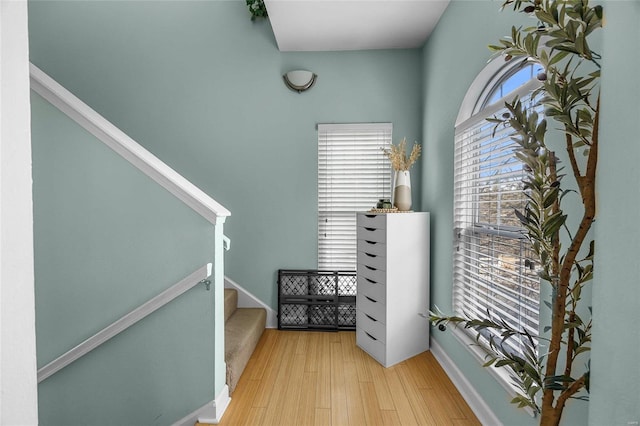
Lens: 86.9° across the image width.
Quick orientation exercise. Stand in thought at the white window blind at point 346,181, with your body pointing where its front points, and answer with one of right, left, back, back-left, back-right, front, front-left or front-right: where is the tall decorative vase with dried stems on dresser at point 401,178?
front-left

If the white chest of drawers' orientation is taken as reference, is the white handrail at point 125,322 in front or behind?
in front

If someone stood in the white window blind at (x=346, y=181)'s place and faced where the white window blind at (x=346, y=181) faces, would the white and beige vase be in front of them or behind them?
in front

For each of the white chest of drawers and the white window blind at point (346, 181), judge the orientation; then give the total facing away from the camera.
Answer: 0

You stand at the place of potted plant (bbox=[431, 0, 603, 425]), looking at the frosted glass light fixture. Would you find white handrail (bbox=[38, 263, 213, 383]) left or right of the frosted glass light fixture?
left

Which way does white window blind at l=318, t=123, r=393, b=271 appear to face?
toward the camera

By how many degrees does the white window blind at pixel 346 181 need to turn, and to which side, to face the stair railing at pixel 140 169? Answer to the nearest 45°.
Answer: approximately 45° to its right

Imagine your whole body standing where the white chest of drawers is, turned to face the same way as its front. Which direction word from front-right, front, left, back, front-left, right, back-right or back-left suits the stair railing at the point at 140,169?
front

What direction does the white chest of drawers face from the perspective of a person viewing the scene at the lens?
facing the viewer and to the left of the viewer
